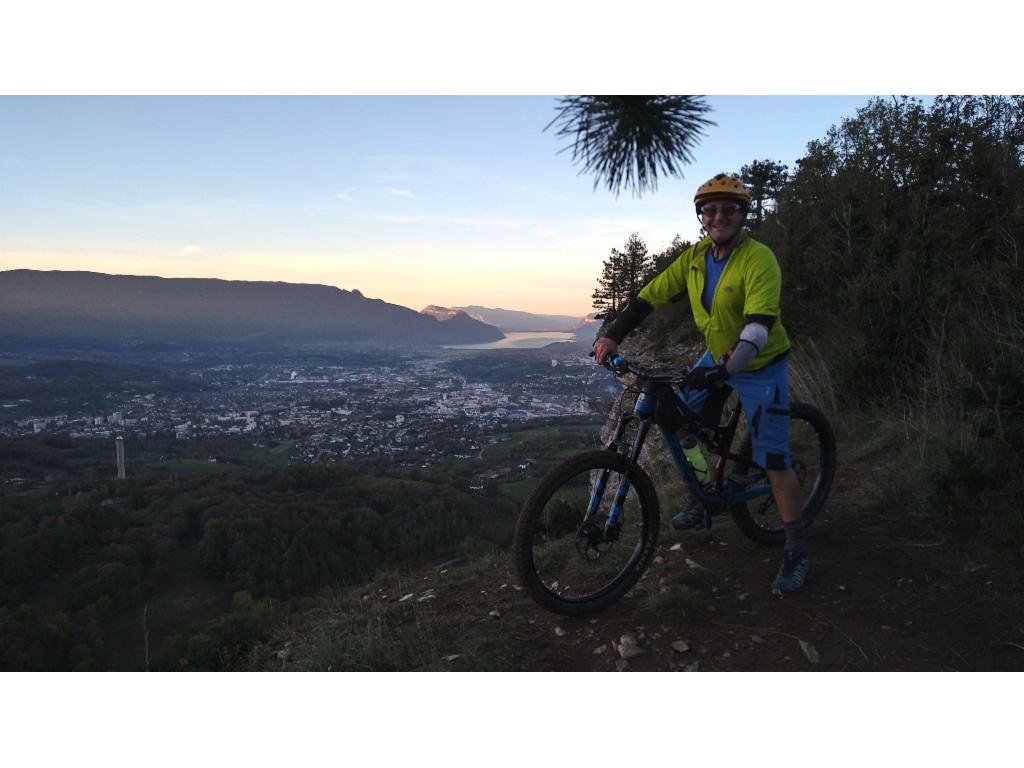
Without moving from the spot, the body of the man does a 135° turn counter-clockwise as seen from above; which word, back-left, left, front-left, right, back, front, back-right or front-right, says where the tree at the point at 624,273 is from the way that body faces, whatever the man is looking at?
left

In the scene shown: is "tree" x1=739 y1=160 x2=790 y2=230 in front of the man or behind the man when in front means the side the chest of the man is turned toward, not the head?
behind

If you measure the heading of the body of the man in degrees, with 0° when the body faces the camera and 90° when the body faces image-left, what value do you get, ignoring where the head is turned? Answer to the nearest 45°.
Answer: approximately 45°

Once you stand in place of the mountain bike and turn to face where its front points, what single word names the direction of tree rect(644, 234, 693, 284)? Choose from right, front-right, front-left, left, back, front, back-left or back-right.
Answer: back-right

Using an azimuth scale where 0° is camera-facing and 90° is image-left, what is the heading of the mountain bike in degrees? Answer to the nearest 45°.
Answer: approximately 45°

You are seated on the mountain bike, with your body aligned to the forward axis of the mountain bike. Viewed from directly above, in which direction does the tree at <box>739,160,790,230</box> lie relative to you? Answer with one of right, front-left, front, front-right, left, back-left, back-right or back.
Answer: back-right

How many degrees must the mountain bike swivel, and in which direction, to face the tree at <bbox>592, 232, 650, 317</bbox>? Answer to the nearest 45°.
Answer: approximately 135° to its right

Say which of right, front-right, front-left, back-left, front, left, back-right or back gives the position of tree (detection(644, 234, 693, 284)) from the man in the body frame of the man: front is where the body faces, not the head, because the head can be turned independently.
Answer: back-right
